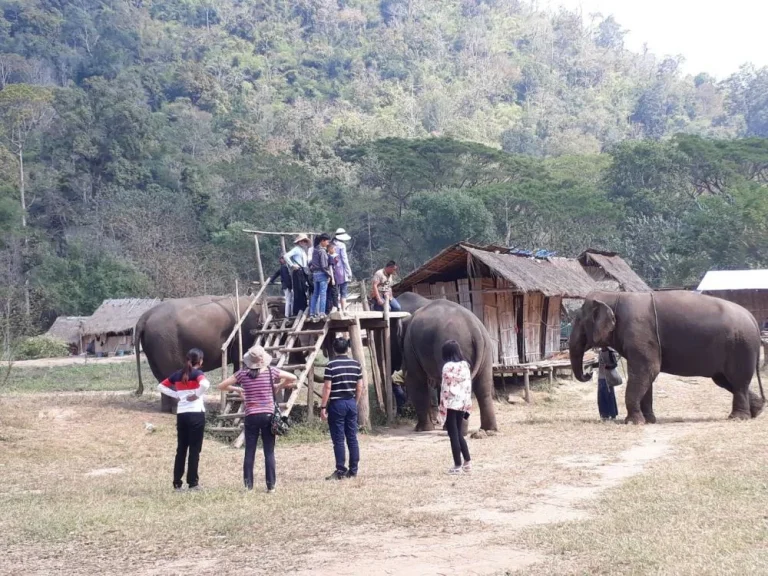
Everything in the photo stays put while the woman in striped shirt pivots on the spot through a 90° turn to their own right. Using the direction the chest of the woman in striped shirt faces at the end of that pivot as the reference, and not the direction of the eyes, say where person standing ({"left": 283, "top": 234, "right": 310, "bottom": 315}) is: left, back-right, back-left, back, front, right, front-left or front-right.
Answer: left

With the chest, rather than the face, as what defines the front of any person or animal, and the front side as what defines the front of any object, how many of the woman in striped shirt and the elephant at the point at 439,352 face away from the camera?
2

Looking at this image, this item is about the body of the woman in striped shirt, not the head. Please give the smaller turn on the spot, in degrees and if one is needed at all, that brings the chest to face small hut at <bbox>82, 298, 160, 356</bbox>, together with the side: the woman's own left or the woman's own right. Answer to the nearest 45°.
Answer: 0° — they already face it

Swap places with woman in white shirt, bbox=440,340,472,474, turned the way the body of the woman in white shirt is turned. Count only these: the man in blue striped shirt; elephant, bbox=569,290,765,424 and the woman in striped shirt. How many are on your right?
1

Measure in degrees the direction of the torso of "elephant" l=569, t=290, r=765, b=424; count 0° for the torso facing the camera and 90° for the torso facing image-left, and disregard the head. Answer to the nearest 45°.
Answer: approximately 90°

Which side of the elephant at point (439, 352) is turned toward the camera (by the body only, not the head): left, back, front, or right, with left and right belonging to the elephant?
back

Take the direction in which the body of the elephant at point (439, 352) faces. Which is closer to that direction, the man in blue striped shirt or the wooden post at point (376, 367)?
the wooden post

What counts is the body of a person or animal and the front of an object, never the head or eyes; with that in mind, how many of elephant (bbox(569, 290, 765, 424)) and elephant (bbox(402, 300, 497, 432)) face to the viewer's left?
1

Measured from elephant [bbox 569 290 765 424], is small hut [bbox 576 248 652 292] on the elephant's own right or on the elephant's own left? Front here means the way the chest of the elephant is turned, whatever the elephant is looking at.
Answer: on the elephant's own right

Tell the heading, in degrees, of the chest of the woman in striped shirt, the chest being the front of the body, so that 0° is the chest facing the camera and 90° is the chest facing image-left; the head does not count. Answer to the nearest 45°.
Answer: approximately 180°

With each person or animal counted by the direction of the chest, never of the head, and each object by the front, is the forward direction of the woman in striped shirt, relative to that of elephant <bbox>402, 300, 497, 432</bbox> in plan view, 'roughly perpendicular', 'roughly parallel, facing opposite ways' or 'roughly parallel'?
roughly parallel

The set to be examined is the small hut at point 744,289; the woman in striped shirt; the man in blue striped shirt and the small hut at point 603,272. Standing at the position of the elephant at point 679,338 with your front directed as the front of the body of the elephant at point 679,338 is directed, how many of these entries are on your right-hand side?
2

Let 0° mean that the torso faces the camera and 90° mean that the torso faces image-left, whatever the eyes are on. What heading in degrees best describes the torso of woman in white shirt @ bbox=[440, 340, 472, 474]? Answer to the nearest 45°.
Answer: approximately 135°

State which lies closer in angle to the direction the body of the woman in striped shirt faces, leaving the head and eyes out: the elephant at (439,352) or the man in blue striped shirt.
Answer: the elephant

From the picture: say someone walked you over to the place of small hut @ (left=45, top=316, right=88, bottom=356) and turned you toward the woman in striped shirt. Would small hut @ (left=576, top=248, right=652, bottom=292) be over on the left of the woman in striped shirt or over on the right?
left

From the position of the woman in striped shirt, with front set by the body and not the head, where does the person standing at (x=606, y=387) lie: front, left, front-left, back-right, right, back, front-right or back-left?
front-right

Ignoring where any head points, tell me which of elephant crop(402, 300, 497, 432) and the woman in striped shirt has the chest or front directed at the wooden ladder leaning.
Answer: the woman in striped shirt

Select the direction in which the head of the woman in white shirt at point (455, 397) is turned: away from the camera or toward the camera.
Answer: away from the camera
